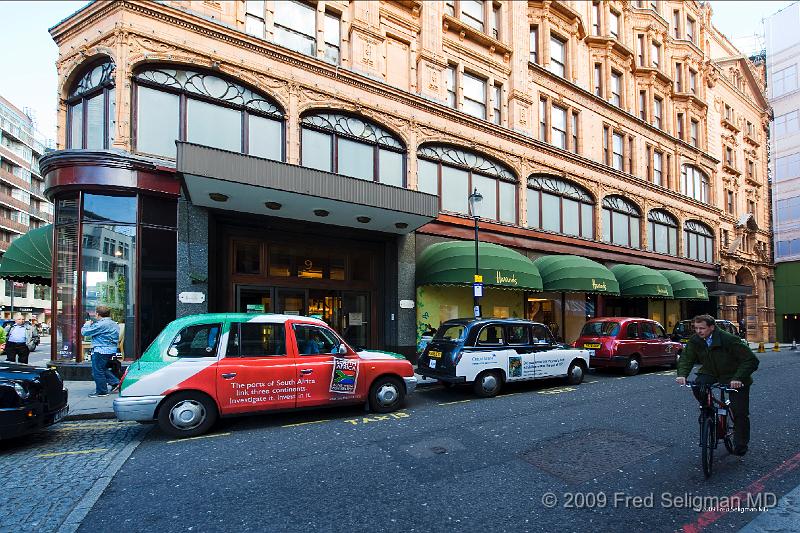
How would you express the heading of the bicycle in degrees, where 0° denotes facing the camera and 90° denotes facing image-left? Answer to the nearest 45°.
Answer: approximately 0°

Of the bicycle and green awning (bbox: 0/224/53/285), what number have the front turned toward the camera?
1

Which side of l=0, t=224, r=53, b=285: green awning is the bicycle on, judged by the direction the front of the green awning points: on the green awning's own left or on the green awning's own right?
on the green awning's own left

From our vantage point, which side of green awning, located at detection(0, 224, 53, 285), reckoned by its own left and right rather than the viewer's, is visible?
left

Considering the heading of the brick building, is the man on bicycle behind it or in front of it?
in front

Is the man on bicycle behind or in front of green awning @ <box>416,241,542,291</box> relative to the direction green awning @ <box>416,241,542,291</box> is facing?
in front

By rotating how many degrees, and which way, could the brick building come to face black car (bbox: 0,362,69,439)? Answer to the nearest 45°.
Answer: approximately 45° to its right
